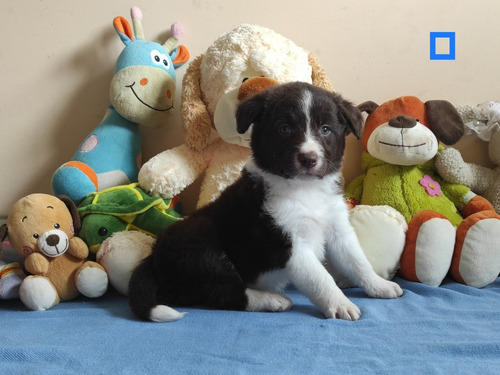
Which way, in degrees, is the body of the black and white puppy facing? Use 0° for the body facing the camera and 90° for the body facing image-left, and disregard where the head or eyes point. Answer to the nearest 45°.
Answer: approximately 315°

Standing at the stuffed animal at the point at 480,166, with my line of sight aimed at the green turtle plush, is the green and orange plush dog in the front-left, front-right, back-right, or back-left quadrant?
front-left

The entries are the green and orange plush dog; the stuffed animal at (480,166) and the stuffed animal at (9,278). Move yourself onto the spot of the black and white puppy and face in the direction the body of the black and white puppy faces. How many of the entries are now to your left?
2

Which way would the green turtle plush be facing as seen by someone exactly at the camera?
facing the viewer and to the left of the viewer

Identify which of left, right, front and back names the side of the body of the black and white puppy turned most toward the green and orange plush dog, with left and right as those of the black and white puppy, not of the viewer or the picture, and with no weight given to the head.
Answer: left

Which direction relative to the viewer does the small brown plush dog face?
toward the camera

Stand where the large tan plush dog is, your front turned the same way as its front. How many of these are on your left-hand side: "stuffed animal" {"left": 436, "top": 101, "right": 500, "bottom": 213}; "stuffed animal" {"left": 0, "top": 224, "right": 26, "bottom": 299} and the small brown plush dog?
1

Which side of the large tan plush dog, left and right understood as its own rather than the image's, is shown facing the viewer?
front

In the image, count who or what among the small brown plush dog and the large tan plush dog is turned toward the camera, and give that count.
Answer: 2

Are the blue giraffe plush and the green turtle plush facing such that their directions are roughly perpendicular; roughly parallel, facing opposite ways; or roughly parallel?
roughly perpendicular

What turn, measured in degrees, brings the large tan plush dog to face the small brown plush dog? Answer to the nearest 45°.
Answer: approximately 45° to its right

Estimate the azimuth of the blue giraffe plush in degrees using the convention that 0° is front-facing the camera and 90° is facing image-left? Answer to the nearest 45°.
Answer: approximately 315°

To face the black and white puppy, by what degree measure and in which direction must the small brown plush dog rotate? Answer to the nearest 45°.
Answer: approximately 45° to its left
